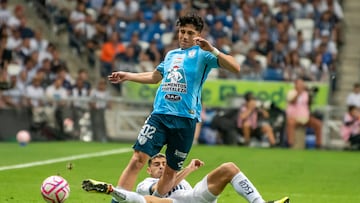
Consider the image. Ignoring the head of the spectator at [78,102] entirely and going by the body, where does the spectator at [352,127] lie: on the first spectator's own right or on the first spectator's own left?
on the first spectator's own left

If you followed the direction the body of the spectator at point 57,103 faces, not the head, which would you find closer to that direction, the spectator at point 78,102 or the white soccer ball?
the white soccer ball

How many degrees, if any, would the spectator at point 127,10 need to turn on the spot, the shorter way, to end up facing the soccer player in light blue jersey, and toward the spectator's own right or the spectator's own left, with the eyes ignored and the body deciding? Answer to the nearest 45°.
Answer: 0° — they already face them

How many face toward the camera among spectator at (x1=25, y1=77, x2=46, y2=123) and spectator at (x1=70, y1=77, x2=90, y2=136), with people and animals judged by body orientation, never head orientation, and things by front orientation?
2

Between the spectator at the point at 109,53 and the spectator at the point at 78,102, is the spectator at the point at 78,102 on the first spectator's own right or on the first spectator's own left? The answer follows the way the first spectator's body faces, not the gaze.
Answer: on the first spectator's own right

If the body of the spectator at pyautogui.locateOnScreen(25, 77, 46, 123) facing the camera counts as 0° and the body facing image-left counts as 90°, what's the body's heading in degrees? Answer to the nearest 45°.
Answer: approximately 0°
